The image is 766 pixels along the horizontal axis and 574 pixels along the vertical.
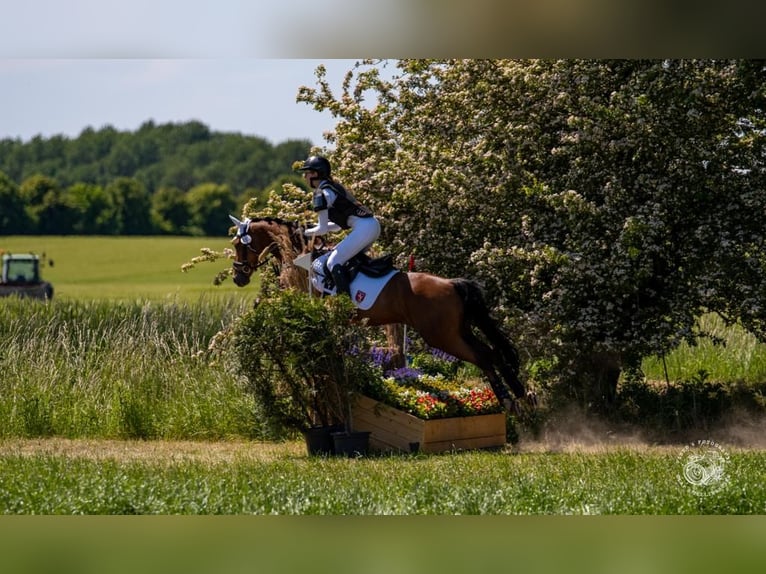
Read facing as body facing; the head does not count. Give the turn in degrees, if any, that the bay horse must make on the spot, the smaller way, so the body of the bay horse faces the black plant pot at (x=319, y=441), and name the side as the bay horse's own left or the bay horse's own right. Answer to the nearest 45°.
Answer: approximately 45° to the bay horse's own left

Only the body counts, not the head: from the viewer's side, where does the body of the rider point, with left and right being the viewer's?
facing to the left of the viewer

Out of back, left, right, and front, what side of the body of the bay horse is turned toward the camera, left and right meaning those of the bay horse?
left

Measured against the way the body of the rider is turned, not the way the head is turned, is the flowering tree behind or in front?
behind

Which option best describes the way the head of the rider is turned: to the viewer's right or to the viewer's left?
to the viewer's left

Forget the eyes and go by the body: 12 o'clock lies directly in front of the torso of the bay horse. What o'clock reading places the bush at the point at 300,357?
The bush is roughly at 11 o'clock from the bay horse.

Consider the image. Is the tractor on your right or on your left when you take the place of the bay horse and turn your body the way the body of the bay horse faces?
on your right
